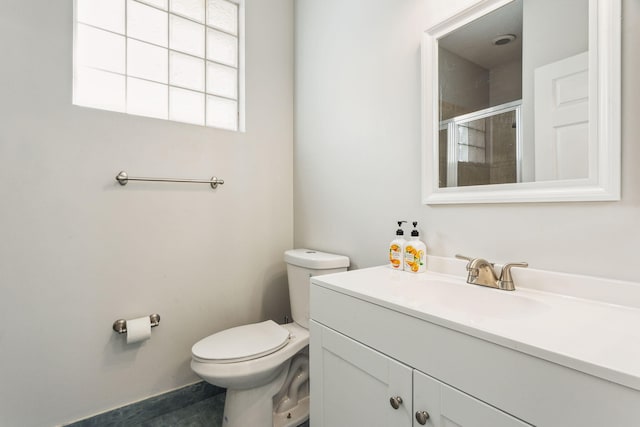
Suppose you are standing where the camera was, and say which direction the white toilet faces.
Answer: facing the viewer and to the left of the viewer

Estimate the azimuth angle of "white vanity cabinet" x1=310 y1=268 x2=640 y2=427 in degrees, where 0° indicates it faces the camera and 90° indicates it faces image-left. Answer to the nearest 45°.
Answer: approximately 45°

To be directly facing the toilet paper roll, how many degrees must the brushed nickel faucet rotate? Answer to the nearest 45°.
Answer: approximately 45° to its right

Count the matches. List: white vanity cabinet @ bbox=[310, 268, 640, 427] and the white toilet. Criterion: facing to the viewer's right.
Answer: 0

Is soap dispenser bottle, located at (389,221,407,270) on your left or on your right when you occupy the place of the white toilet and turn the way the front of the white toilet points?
on your left
